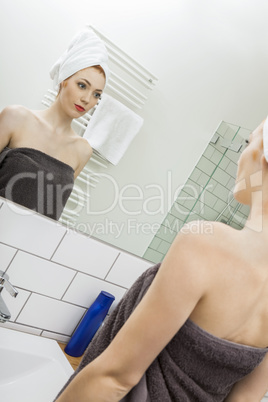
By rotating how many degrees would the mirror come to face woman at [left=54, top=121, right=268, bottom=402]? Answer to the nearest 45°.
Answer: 0° — it already faces them

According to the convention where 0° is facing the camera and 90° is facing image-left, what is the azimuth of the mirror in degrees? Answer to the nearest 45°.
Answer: approximately 0°

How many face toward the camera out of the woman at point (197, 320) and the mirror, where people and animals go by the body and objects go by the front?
1

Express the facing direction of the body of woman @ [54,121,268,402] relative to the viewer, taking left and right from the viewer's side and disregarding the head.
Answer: facing away from the viewer and to the left of the viewer
